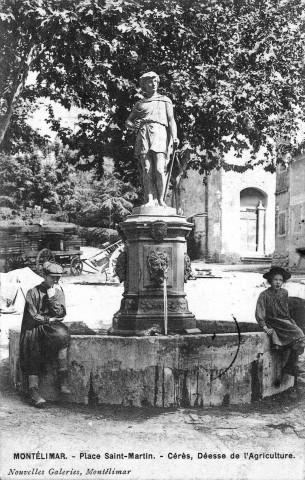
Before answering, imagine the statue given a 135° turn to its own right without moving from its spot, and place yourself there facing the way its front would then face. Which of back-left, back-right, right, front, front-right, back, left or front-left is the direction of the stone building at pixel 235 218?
front-right

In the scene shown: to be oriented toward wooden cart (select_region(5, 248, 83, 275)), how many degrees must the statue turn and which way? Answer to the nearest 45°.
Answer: approximately 180°

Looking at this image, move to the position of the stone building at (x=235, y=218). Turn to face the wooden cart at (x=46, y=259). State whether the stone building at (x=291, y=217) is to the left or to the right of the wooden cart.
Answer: left

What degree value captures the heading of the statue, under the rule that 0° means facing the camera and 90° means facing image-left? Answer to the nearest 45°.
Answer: approximately 0°

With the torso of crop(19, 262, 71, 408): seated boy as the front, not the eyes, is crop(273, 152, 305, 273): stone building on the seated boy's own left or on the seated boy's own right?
on the seated boy's own left

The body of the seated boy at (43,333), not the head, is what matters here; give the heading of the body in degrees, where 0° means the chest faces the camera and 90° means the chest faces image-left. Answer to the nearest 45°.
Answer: approximately 315°

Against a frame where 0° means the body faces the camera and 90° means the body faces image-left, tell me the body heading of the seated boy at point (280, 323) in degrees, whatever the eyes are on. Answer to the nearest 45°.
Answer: approximately 315°
